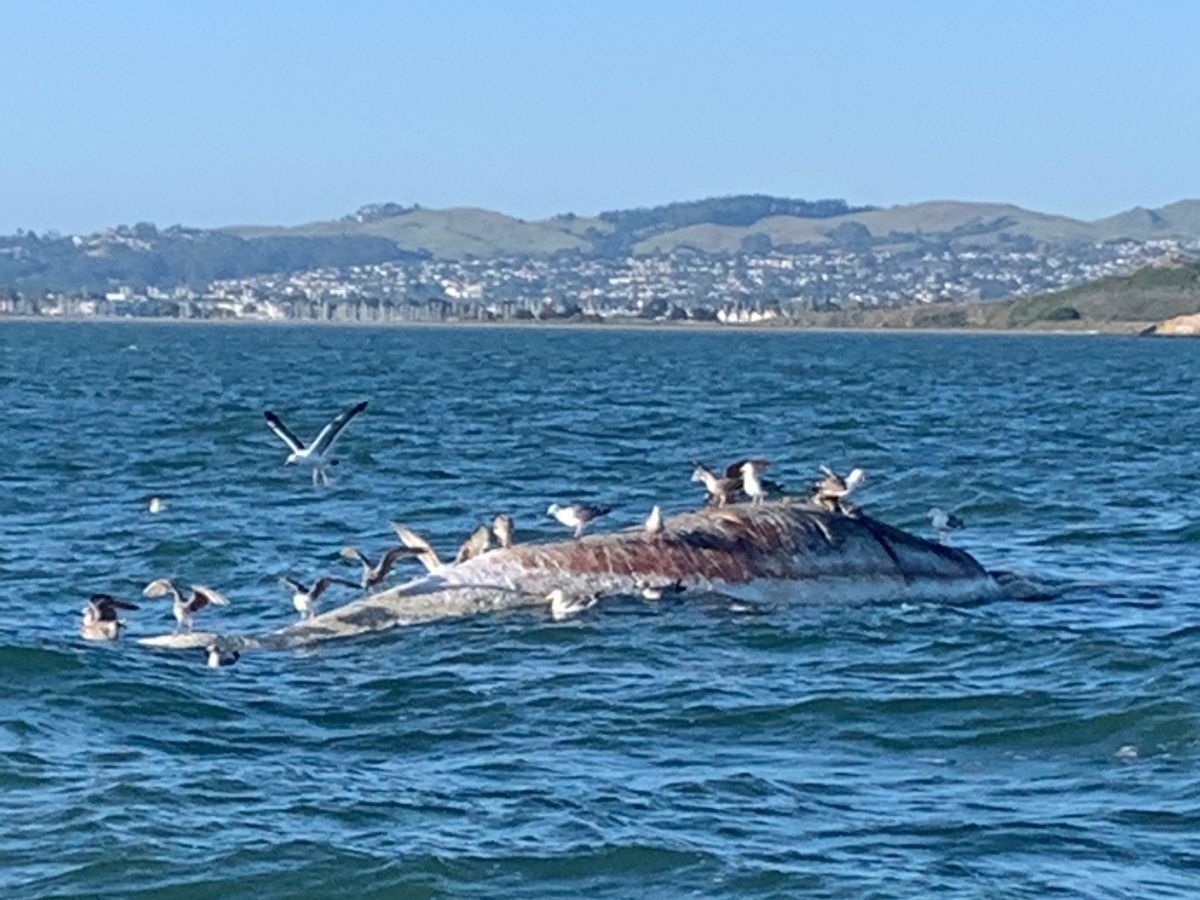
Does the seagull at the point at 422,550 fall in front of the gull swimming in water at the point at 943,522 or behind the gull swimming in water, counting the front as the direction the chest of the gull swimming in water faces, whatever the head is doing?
in front

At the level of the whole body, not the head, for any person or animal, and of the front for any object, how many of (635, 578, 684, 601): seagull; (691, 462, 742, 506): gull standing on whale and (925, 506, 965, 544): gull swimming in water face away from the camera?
0

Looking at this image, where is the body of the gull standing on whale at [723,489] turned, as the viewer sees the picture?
to the viewer's left

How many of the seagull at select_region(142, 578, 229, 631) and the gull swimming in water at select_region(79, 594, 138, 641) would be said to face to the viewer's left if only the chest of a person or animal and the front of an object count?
1

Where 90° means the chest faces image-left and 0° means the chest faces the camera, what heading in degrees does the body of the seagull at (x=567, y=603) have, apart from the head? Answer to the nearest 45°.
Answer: approximately 90°

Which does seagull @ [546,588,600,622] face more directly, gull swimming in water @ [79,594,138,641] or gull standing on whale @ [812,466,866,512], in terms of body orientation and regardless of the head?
the gull swimming in water

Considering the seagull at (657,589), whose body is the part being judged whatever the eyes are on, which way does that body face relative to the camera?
to the viewer's left

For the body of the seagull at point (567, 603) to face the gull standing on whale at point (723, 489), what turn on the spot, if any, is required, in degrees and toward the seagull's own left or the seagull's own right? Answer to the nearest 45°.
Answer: approximately 135° to the seagull's own right
